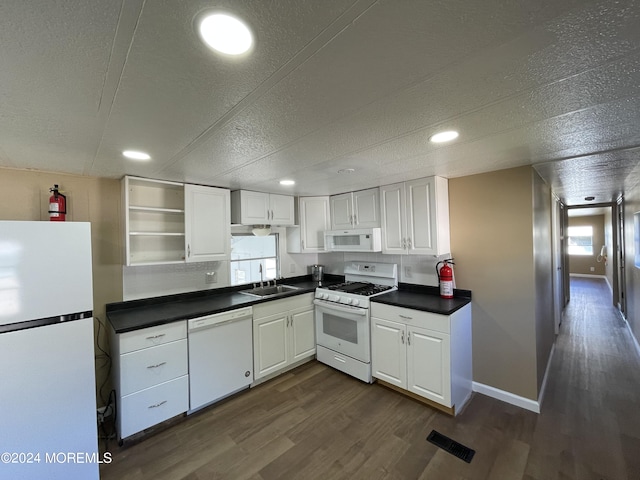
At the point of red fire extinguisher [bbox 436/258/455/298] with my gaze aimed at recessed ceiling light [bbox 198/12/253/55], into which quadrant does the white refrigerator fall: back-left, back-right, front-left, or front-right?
front-right

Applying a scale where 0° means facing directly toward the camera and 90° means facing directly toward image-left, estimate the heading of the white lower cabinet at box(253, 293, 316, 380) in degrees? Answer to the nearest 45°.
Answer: approximately 315°

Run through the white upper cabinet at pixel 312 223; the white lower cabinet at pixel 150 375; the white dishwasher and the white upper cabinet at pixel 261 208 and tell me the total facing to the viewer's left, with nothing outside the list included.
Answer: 0

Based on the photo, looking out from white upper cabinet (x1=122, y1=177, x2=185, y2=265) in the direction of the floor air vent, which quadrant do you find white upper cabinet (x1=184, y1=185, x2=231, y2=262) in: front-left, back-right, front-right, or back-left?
front-left

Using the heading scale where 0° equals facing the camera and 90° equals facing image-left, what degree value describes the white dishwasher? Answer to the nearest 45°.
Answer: approximately 315°

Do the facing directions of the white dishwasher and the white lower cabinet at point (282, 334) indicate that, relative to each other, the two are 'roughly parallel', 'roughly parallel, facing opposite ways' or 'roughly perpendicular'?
roughly parallel

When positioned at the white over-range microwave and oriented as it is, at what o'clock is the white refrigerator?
The white refrigerator is roughly at 12 o'clock from the white over-range microwave.

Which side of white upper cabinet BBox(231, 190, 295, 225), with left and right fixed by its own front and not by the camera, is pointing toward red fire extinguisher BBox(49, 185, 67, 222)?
right

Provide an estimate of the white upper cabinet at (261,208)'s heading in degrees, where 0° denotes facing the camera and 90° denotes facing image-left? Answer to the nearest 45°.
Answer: approximately 315°

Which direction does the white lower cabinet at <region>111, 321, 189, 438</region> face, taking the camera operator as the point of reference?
facing the viewer and to the right of the viewer

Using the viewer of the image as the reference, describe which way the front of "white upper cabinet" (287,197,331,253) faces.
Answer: facing the viewer

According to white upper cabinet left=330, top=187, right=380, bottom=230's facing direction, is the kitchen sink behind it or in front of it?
in front
